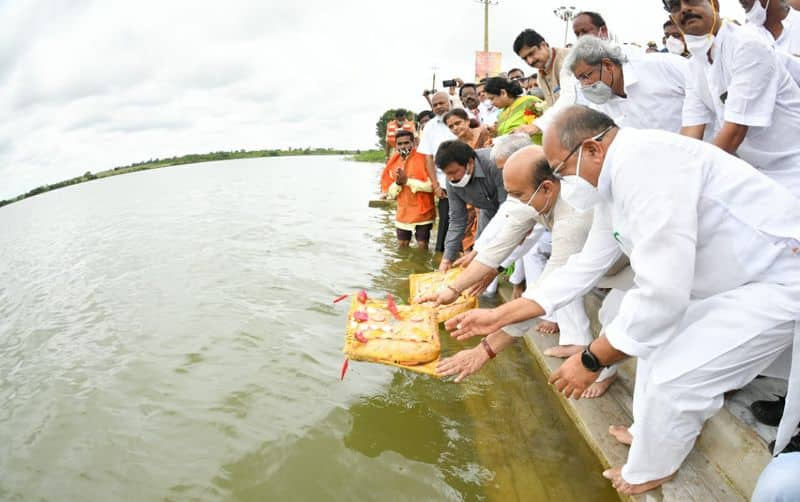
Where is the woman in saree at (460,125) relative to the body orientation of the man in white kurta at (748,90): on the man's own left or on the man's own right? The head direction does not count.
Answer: on the man's own right

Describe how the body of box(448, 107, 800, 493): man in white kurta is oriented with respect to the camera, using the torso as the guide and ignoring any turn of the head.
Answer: to the viewer's left

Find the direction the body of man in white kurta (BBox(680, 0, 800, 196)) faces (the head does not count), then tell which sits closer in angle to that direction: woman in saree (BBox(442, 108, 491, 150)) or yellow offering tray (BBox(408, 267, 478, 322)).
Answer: the yellow offering tray

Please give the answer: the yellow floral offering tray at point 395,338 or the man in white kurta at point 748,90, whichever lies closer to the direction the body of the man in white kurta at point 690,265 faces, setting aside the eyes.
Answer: the yellow floral offering tray

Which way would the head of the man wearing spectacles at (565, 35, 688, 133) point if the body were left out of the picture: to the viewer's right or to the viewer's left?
to the viewer's left

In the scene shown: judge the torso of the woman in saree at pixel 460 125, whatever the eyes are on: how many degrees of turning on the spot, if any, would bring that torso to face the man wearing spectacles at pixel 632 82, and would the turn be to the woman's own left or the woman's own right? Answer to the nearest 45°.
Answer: approximately 90° to the woman's own left

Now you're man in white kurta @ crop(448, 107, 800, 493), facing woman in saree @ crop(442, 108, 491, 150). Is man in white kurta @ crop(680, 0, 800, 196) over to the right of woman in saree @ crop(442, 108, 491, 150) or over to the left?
right
